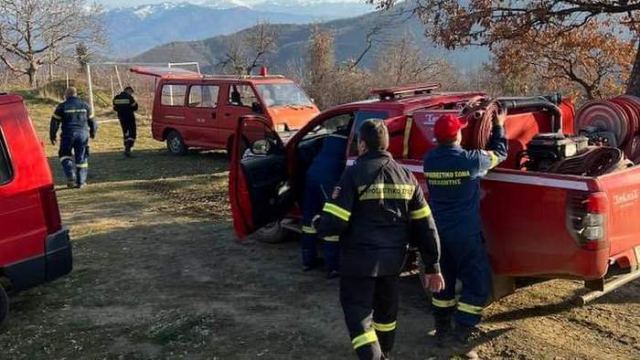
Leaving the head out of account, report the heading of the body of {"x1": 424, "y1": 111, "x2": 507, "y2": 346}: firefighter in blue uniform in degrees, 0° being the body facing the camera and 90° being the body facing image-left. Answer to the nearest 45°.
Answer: approximately 225°

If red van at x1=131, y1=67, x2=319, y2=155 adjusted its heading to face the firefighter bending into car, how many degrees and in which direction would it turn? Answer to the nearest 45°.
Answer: approximately 45° to its right

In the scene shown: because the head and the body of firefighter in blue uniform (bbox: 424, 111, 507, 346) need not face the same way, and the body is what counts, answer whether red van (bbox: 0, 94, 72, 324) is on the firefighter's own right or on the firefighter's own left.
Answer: on the firefighter's own left

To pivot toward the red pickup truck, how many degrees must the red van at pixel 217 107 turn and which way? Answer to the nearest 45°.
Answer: approximately 45° to its right

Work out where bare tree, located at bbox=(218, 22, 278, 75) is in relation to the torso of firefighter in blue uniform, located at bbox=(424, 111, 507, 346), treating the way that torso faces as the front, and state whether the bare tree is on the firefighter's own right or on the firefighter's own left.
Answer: on the firefighter's own left

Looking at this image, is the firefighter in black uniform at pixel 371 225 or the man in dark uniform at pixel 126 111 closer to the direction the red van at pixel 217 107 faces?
the firefighter in black uniform

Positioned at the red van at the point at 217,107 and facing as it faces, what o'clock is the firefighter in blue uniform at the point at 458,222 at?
The firefighter in blue uniform is roughly at 1 o'clock from the red van.

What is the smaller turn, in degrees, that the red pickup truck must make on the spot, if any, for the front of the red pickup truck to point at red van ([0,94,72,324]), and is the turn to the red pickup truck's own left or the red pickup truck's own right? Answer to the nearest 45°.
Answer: approximately 45° to the red pickup truck's own left

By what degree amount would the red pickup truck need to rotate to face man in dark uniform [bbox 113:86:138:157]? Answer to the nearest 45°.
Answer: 0° — it already faces them

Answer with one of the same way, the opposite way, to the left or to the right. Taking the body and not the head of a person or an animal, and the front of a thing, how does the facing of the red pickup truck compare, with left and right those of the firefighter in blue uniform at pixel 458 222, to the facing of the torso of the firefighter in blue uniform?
to the left

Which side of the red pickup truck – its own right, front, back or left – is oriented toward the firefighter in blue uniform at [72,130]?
front

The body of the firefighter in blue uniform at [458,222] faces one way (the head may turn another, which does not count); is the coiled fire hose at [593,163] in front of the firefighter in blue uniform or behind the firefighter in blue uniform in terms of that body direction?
in front

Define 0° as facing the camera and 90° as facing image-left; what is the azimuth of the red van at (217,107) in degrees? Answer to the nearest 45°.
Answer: approximately 315°
